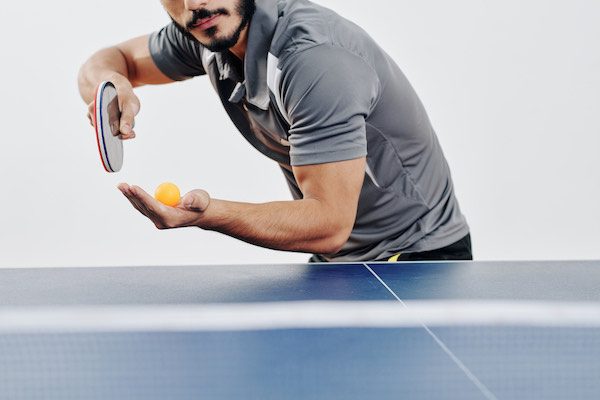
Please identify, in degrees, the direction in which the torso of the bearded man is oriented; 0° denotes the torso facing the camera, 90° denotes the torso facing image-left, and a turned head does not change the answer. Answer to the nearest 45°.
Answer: approximately 45°

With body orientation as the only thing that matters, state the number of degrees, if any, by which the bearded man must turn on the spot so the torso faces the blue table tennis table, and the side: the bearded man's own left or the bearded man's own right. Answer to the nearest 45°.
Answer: approximately 45° to the bearded man's own left
